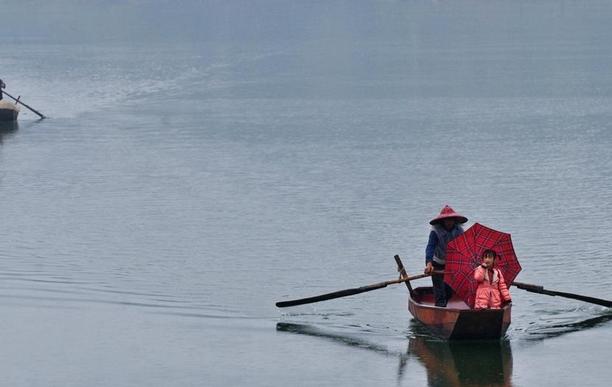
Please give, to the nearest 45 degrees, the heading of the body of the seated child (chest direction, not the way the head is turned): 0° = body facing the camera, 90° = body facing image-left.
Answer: approximately 0°

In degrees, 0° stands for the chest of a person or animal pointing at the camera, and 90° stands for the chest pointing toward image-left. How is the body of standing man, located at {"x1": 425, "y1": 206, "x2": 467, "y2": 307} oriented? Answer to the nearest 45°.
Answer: approximately 315°

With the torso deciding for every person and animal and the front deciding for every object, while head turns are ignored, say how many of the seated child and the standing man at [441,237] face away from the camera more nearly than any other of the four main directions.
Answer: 0
